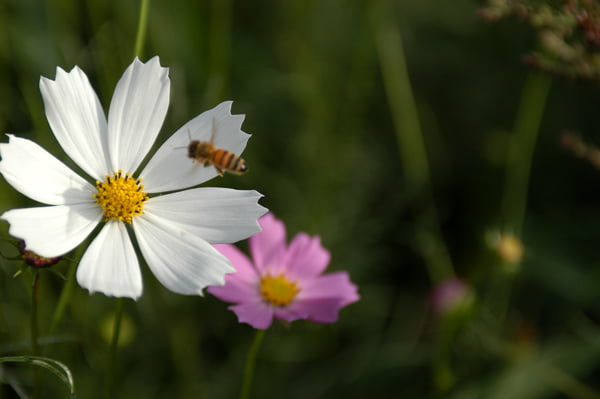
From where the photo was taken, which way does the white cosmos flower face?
toward the camera

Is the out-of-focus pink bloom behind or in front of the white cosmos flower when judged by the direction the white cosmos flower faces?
behind

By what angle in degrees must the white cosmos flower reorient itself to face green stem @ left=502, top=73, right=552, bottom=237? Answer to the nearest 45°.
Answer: approximately 135° to its left

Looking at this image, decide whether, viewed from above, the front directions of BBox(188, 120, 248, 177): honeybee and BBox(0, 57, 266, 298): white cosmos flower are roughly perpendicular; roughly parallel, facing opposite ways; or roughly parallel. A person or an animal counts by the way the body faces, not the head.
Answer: roughly perpendicular
